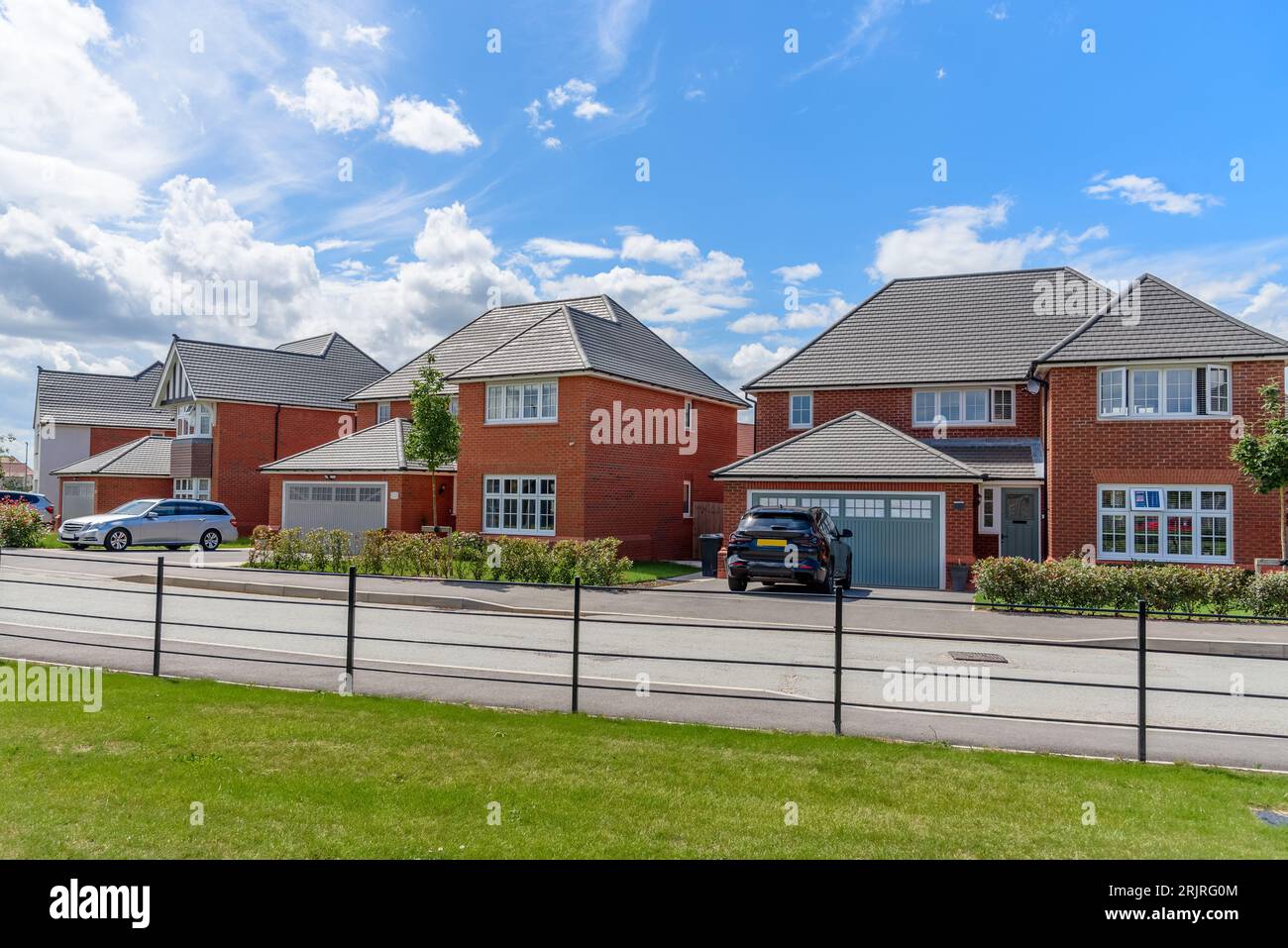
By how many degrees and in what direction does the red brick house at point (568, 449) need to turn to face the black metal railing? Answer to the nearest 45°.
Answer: approximately 45° to its left

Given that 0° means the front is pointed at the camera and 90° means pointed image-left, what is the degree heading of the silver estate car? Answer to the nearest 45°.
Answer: approximately 45°

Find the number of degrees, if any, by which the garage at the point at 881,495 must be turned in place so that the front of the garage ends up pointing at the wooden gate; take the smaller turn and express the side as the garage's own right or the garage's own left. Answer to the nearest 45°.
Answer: approximately 135° to the garage's own right

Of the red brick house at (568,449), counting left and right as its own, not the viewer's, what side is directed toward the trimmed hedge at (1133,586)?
left

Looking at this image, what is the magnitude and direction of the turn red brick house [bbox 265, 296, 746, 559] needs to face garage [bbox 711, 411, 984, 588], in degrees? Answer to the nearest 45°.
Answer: approximately 90° to its left
